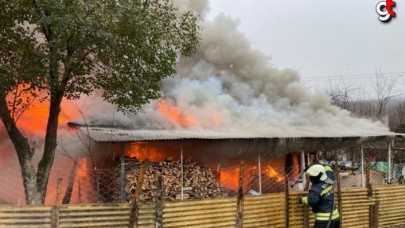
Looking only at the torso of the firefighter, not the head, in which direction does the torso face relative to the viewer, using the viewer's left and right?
facing away from the viewer and to the left of the viewer

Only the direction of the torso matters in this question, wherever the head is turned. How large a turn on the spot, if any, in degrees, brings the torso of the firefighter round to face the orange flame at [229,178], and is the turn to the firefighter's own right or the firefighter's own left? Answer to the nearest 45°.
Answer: approximately 45° to the firefighter's own right

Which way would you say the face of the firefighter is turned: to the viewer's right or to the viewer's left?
to the viewer's left

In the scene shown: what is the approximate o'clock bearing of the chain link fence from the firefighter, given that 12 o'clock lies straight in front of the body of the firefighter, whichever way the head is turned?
The chain link fence is roughly at 12 o'clock from the firefighter.

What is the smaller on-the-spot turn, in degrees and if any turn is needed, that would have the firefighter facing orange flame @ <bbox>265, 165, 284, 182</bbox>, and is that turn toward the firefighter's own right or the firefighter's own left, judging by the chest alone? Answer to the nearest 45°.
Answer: approximately 45° to the firefighter's own right

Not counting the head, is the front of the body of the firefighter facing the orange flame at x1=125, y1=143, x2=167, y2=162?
yes

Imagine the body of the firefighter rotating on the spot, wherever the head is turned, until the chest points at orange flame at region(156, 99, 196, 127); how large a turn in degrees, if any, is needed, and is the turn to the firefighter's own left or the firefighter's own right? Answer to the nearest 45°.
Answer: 0° — they already face it
